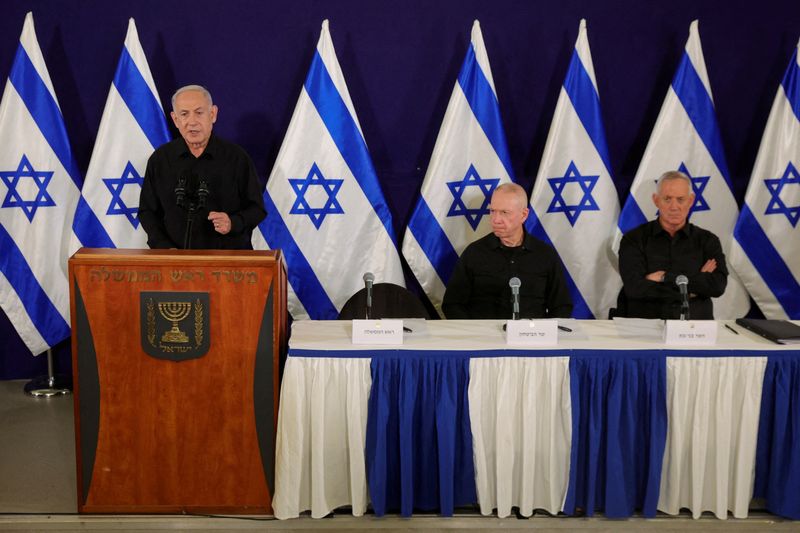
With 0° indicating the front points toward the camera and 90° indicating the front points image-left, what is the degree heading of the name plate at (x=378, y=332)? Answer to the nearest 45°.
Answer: approximately 0°

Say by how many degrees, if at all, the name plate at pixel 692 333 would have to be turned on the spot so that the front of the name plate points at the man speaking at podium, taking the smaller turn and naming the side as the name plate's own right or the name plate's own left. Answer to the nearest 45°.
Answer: approximately 90° to the name plate's own right

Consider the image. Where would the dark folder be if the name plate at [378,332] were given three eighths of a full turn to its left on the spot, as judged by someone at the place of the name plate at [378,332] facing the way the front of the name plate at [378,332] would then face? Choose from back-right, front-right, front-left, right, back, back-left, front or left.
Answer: front-right

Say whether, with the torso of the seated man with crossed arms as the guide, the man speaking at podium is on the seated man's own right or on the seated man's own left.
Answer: on the seated man's own right

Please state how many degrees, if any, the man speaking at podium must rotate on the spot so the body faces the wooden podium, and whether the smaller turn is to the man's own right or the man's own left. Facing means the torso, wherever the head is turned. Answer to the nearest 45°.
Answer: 0° — they already face it

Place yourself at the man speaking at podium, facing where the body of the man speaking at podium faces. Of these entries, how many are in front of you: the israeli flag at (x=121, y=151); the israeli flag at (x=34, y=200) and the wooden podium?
1

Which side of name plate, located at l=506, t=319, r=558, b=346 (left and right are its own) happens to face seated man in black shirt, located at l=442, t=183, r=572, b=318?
back

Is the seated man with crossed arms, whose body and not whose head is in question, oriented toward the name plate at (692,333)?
yes

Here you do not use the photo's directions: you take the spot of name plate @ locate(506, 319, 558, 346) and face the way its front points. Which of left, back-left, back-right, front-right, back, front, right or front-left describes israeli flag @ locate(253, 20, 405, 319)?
back-right

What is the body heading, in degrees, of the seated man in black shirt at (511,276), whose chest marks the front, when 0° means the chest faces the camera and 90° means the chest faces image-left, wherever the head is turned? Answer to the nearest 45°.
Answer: approximately 0°

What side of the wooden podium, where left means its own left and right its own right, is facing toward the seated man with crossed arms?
left

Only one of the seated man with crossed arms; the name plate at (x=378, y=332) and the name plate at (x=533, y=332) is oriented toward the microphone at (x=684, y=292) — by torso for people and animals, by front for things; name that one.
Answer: the seated man with crossed arms
